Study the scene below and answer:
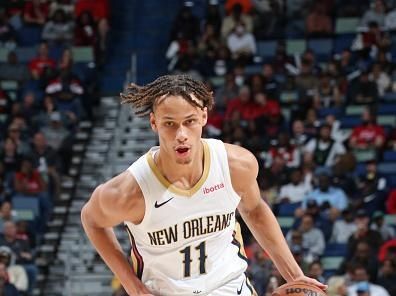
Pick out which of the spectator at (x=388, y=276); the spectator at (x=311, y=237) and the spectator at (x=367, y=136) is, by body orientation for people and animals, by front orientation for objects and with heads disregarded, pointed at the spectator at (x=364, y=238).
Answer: the spectator at (x=367, y=136)

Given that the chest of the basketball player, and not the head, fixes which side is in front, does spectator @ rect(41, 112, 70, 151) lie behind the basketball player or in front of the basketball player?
behind

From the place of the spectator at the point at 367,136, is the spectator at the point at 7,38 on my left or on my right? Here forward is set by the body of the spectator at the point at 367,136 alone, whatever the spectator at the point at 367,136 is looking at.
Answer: on my right

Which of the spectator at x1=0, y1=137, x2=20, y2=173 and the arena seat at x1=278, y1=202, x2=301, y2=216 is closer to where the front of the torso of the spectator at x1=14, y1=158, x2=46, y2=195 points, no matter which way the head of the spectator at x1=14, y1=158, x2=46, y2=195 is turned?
the arena seat

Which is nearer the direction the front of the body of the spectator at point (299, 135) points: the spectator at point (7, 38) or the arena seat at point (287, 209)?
the arena seat

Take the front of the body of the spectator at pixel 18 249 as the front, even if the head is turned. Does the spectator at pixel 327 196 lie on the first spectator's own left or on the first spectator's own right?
on the first spectator's own left

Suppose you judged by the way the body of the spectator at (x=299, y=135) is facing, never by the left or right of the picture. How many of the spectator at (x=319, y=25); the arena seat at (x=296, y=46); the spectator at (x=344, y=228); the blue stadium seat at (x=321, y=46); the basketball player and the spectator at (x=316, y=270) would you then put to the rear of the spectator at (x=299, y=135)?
3

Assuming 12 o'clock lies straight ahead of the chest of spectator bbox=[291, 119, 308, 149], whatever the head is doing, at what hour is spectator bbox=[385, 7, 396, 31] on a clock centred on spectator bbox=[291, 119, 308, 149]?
spectator bbox=[385, 7, 396, 31] is roughly at 7 o'clock from spectator bbox=[291, 119, 308, 149].

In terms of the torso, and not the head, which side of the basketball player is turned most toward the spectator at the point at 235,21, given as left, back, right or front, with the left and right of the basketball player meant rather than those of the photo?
back

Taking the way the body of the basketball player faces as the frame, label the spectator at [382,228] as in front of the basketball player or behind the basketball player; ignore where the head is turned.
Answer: behind
